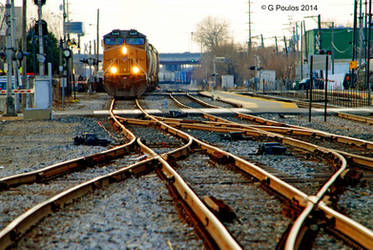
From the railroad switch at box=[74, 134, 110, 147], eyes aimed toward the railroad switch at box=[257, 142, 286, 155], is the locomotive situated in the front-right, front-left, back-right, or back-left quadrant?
back-left

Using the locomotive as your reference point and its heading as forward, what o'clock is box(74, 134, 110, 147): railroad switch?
The railroad switch is roughly at 12 o'clock from the locomotive.

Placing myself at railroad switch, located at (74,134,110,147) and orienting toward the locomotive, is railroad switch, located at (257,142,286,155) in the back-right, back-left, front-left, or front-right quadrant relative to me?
back-right

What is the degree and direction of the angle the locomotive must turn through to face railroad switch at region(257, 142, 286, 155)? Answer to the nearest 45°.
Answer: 0° — it already faces it

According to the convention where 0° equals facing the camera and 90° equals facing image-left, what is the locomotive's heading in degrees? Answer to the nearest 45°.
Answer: approximately 0°
